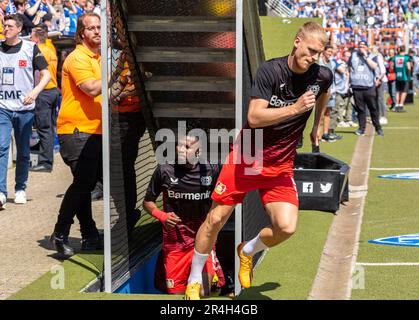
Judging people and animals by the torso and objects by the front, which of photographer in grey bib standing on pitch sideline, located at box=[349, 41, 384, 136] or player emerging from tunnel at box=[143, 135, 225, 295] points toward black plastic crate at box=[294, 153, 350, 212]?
the photographer in grey bib standing on pitch sideline

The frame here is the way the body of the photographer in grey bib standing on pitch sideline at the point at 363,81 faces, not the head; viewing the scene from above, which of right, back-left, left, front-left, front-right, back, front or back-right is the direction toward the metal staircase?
front

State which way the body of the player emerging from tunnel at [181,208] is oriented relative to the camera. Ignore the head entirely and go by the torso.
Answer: toward the camera

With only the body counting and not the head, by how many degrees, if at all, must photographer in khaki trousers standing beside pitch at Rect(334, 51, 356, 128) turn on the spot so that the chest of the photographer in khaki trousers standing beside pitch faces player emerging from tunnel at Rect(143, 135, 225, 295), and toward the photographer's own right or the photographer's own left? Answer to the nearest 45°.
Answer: approximately 45° to the photographer's own right

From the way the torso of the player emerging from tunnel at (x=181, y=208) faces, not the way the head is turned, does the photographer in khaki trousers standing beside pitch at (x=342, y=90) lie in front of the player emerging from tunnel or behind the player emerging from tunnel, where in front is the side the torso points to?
behind

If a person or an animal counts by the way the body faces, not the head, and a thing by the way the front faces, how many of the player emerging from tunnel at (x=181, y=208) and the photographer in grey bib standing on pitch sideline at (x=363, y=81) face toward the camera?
2

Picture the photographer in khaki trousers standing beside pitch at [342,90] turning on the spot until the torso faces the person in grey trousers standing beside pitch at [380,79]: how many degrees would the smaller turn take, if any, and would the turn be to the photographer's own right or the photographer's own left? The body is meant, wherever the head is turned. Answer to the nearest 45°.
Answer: approximately 90° to the photographer's own left

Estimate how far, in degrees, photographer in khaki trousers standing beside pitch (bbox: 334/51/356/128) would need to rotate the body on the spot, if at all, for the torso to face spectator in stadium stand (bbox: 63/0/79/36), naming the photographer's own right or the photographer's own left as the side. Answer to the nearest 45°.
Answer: approximately 135° to the photographer's own right

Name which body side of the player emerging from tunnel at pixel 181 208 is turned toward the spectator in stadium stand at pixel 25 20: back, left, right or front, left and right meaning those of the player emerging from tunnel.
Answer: back

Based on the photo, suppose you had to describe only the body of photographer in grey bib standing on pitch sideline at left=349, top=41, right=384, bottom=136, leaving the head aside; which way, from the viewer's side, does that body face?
toward the camera

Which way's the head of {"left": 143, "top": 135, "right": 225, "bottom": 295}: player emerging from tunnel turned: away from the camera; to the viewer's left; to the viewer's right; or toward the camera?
toward the camera

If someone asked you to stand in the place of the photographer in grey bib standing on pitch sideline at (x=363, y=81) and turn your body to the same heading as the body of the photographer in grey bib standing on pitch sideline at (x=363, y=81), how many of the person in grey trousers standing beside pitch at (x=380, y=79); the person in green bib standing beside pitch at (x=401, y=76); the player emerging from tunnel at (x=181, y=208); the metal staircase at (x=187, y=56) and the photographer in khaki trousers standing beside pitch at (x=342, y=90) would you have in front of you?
2
